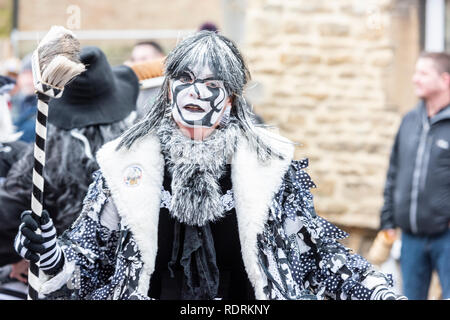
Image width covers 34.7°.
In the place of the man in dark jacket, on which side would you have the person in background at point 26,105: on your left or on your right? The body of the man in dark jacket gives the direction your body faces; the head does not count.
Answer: on your right

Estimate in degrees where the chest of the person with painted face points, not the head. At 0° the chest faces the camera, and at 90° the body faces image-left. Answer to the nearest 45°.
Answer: approximately 0°

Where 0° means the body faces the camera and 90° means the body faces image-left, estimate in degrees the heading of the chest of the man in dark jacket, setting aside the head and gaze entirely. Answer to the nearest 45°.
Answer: approximately 45°

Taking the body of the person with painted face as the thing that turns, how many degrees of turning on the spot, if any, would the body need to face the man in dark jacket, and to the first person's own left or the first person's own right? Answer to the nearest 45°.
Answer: approximately 135° to the first person's own left

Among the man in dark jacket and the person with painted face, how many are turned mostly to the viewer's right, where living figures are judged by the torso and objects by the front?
0

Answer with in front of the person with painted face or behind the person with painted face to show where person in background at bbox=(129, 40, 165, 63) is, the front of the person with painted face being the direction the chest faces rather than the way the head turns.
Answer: behind

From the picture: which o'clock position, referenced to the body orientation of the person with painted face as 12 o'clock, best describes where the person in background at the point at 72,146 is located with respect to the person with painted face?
The person in background is roughly at 5 o'clock from the person with painted face.

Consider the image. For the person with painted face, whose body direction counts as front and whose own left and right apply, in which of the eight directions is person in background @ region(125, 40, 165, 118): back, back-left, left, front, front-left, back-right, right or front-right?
back

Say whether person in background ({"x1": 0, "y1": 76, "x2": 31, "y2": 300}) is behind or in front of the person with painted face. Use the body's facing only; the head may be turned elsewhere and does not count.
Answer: behind

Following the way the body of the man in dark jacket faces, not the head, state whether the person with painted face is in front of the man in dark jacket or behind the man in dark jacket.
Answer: in front

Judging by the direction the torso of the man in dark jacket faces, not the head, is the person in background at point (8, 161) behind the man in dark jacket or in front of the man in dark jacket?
in front
